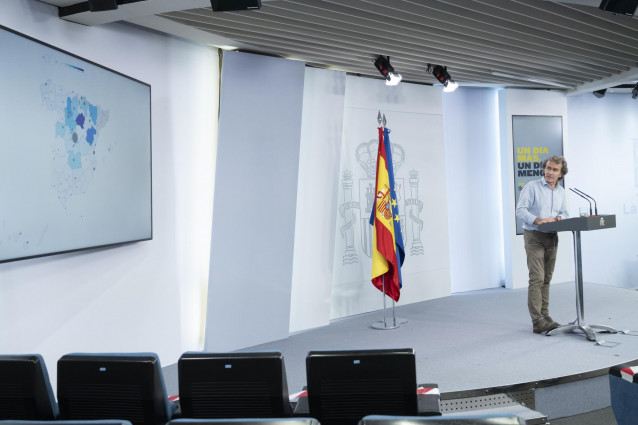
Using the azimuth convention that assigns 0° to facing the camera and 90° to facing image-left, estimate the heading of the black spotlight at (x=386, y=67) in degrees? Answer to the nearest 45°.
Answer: approximately 315°

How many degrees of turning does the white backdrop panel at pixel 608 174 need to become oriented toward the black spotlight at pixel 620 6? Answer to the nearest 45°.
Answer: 0° — it already faces it

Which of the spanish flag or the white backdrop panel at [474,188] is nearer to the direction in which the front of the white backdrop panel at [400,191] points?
the spanish flag

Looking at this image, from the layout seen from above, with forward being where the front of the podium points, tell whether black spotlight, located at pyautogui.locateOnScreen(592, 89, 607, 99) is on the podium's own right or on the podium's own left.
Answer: on the podium's own left

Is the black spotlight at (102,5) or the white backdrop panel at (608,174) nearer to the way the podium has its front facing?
the black spotlight

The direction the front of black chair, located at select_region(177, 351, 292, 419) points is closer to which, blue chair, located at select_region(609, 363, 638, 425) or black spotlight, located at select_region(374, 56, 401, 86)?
the black spotlight

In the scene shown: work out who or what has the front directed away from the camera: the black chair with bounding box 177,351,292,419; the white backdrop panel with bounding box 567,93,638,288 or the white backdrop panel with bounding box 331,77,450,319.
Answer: the black chair

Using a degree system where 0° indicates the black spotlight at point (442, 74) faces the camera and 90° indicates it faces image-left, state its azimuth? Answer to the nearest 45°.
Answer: approximately 315°

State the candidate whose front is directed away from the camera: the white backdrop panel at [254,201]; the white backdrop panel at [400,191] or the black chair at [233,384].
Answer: the black chair

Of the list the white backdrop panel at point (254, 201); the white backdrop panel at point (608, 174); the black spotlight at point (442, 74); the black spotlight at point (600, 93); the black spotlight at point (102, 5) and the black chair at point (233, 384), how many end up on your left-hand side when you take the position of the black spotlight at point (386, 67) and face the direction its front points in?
3
